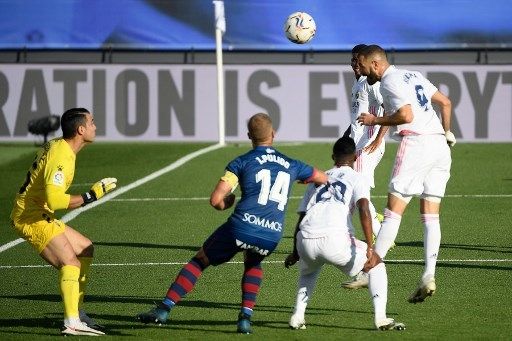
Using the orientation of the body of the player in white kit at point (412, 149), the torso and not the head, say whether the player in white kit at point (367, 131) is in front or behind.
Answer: in front

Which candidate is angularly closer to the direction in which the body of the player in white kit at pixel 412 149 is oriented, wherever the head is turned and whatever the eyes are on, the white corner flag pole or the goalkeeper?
the white corner flag pole

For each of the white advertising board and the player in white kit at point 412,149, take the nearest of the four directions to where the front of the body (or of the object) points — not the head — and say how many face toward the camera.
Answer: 1

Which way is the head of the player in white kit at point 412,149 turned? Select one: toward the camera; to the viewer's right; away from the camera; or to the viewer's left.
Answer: to the viewer's left

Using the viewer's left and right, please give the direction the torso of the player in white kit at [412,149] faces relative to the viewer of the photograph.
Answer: facing away from the viewer and to the left of the viewer

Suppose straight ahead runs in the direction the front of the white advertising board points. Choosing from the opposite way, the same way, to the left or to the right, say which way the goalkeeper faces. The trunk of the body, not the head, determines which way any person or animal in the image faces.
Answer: to the left

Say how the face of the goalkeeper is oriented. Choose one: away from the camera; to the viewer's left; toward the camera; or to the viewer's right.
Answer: to the viewer's right

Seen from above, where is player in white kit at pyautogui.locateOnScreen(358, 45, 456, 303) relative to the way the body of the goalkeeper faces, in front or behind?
in front

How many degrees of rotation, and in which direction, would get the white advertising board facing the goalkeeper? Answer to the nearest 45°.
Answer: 0° — it already faces them

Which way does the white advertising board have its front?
toward the camera

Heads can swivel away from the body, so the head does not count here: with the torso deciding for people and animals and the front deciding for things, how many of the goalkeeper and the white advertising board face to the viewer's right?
1

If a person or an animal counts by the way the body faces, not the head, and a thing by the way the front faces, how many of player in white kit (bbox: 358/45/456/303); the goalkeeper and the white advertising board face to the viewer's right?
1

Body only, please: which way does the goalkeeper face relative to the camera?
to the viewer's right
